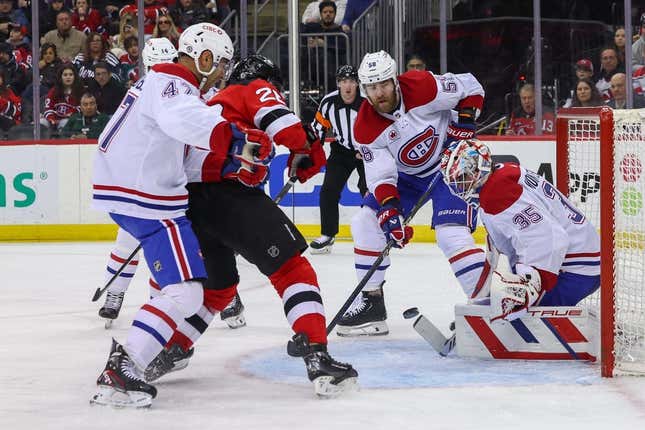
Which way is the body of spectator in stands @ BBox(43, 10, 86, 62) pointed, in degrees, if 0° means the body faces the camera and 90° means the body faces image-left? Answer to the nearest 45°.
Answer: approximately 0°

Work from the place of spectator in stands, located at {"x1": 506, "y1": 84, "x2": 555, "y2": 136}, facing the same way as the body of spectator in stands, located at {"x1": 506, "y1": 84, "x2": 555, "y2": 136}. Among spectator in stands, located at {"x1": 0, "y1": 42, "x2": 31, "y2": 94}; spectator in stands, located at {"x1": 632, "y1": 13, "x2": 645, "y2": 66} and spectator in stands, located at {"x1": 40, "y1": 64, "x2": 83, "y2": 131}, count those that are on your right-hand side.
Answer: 2

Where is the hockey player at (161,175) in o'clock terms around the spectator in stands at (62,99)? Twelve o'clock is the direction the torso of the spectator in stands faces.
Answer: The hockey player is roughly at 12 o'clock from the spectator in stands.

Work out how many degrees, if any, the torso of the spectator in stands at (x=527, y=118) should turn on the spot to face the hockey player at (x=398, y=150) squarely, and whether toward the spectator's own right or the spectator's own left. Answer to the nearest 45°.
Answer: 0° — they already face them

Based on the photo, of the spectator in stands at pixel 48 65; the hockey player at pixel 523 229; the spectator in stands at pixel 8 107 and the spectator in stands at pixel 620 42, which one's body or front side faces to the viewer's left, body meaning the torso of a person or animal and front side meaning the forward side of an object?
the hockey player

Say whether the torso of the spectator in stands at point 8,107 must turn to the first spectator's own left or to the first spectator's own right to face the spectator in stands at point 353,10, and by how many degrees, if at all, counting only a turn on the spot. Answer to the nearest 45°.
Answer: approximately 90° to the first spectator's own left

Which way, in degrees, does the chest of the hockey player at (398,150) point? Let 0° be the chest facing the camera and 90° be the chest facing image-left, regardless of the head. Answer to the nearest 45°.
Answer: approximately 0°

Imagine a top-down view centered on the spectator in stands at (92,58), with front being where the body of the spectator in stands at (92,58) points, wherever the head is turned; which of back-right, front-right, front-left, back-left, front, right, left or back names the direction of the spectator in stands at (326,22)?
left

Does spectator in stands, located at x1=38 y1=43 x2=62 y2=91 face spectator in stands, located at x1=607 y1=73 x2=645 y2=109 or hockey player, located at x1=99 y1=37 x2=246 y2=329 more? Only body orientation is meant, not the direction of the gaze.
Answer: the hockey player

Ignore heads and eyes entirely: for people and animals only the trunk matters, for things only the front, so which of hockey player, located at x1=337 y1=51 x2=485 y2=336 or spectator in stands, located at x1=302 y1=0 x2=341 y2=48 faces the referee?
the spectator in stands
